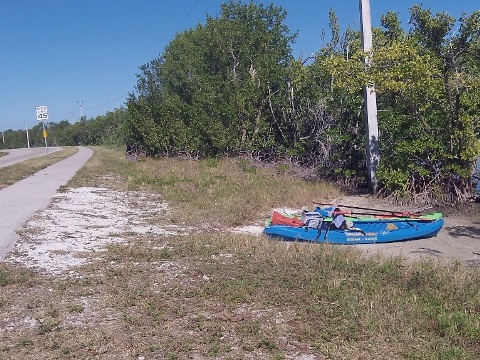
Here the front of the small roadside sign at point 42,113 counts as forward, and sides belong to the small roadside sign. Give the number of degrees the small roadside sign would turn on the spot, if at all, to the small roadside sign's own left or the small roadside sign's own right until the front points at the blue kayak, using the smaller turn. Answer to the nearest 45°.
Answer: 0° — it already faces it

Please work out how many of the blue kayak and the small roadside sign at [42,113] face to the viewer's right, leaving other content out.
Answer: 1

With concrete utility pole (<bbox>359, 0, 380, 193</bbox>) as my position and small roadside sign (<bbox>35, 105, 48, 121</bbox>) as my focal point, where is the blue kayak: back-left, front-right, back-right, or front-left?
back-left

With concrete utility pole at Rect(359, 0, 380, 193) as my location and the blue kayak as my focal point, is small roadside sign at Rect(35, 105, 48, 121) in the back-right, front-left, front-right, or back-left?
back-right

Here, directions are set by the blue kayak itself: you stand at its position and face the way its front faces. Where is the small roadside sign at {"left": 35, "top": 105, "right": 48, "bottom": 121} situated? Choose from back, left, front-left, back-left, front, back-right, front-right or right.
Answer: back-left

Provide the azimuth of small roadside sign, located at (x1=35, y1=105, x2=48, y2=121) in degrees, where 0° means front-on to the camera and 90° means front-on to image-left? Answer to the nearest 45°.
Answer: approximately 0°

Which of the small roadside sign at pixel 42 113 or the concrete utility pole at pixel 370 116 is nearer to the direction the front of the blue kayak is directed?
the concrete utility pole

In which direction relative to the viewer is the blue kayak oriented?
to the viewer's right

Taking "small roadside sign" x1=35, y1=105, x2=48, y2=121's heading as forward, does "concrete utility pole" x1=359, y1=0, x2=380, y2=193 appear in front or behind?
in front

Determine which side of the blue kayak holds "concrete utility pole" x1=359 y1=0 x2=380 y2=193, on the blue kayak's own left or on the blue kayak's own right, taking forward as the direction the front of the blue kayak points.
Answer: on the blue kayak's own left
